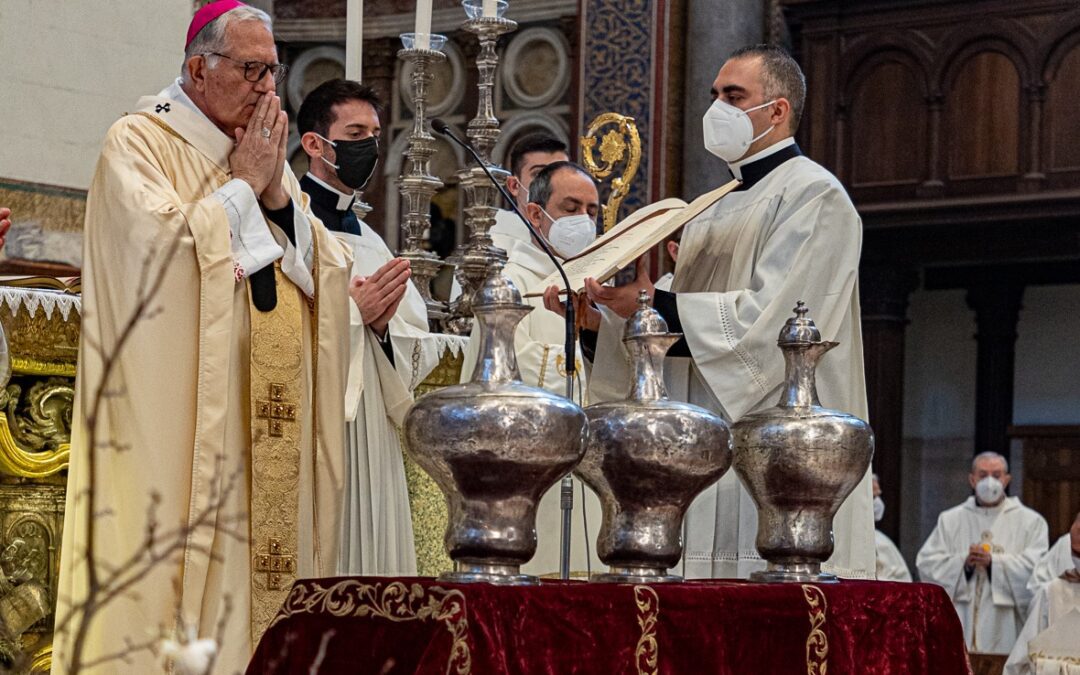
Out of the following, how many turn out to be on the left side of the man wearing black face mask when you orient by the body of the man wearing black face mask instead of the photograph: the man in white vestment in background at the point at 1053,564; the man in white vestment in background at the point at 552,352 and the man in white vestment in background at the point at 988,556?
3

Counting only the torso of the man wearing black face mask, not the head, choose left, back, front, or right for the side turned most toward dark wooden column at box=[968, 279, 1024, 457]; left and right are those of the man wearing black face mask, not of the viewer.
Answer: left

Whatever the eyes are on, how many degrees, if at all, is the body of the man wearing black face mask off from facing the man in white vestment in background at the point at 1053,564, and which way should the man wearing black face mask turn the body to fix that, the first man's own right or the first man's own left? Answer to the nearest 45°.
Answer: approximately 90° to the first man's own left

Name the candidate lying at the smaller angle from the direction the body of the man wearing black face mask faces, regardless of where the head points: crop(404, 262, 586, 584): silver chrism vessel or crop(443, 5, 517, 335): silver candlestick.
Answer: the silver chrism vessel

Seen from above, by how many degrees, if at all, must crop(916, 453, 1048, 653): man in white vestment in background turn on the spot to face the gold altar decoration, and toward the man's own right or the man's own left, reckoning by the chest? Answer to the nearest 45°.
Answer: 0° — they already face it

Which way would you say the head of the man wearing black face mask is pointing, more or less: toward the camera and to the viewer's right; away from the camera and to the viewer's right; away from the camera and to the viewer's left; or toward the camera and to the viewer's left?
toward the camera and to the viewer's right

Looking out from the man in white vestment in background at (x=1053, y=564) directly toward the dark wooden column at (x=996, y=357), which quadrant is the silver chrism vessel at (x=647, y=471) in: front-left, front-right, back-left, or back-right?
back-left

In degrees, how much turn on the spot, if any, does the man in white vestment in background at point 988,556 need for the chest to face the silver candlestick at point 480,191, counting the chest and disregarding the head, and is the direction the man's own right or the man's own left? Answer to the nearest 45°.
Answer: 0° — they already face it

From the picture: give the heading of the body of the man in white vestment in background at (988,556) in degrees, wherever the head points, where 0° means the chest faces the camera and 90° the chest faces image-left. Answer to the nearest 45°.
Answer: approximately 0°
